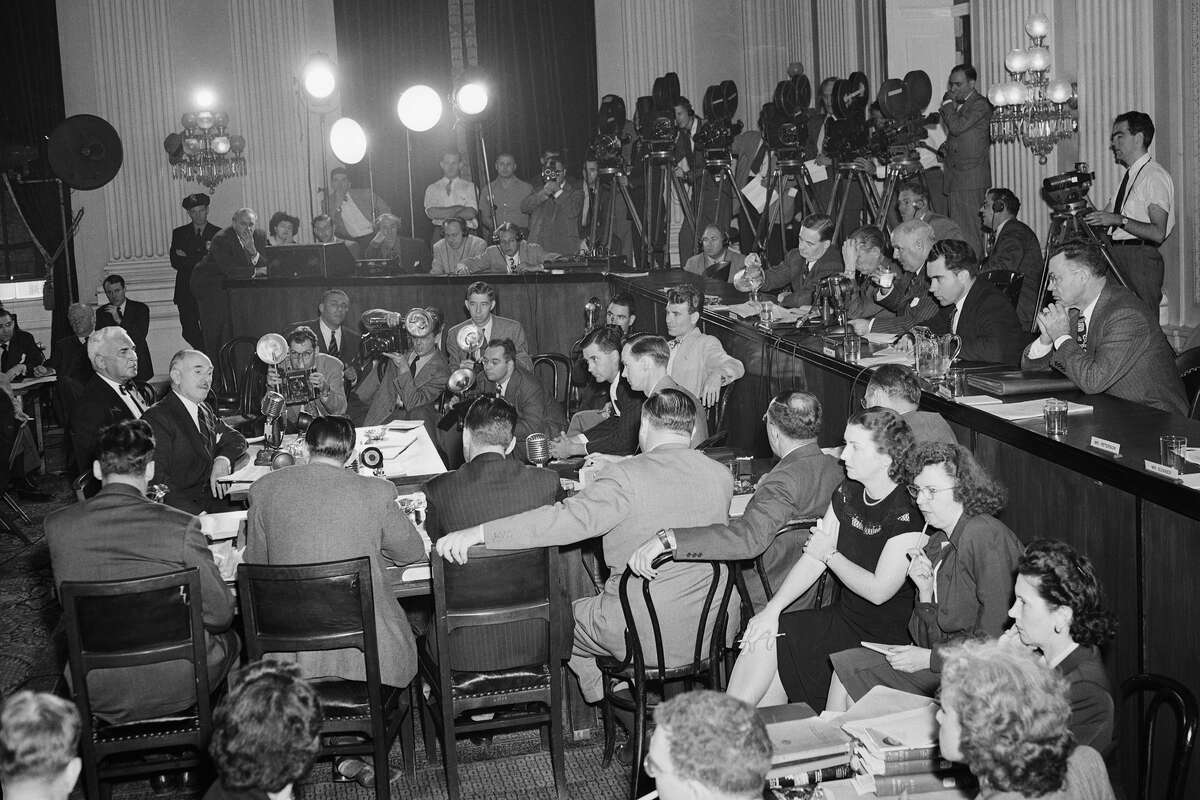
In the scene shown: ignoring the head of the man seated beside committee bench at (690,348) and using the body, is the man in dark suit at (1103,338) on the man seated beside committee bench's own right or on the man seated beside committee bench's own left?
on the man seated beside committee bench's own left

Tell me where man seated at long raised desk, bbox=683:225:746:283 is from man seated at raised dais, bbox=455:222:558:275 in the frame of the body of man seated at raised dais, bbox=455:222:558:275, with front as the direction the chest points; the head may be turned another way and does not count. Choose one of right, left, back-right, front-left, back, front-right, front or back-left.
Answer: front-left

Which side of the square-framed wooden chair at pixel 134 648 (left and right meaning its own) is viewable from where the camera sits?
back

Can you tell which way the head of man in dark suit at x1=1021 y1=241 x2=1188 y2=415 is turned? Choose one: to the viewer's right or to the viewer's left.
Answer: to the viewer's left

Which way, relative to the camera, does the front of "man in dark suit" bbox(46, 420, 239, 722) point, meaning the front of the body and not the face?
away from the camera

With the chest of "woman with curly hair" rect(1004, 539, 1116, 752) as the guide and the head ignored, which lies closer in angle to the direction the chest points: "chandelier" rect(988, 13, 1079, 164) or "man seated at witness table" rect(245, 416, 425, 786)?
the man seated at witness table

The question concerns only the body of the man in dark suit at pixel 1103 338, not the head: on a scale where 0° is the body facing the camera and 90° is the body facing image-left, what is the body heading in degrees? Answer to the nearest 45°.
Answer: approximately 90°

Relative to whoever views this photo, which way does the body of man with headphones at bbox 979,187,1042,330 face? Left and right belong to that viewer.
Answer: facing to the left of the viewer
